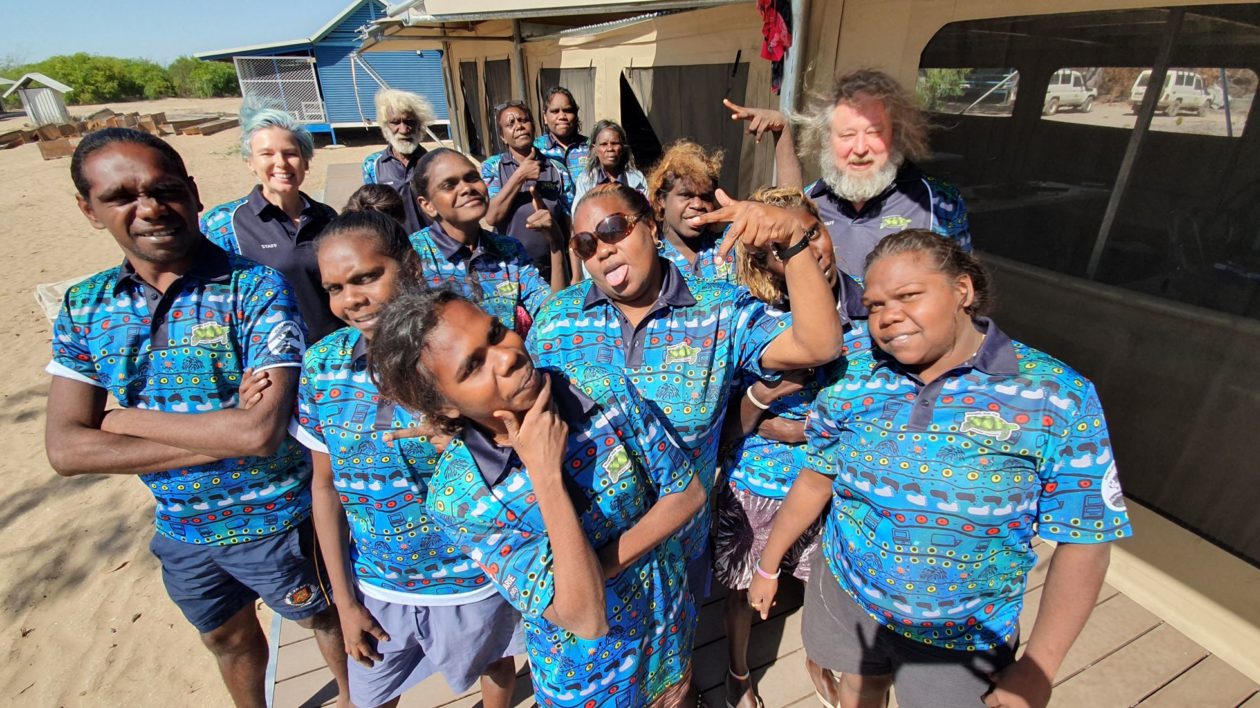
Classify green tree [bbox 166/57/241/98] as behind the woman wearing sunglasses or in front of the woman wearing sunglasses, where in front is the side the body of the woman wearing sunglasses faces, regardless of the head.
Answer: behind

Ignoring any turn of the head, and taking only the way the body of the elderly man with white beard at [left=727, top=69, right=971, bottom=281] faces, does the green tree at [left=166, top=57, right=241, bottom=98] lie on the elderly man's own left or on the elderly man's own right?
on the elderly man's own right

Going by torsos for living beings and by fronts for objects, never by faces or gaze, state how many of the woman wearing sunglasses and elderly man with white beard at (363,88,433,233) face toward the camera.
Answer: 2

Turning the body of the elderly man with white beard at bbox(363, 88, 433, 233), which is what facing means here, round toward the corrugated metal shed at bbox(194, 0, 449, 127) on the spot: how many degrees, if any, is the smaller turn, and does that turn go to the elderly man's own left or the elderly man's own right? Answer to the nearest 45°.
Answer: approximately 180°

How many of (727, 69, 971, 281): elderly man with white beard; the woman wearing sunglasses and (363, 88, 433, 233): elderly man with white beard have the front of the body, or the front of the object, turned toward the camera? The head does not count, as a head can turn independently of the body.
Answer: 3

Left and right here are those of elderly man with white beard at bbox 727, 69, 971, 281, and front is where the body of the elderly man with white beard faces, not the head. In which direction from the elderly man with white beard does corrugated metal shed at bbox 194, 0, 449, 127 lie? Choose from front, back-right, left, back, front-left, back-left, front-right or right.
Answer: back-right

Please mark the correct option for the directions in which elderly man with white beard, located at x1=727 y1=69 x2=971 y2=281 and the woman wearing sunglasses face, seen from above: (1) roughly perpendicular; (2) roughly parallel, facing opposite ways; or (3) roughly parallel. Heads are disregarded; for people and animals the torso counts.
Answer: roughly parallel

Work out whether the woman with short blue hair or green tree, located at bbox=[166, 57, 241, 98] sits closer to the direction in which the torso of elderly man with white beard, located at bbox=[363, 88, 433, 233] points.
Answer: the woman with short blue hair

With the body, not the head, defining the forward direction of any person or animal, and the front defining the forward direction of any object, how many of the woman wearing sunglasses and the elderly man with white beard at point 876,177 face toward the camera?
2

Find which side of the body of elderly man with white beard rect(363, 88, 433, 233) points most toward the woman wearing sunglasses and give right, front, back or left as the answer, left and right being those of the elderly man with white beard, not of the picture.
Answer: front

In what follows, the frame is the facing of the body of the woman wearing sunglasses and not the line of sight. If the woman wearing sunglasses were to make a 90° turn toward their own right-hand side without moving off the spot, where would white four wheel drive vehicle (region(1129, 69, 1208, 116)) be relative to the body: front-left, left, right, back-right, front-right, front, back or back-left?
back-right

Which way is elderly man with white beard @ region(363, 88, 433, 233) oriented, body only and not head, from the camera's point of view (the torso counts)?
toward the camera

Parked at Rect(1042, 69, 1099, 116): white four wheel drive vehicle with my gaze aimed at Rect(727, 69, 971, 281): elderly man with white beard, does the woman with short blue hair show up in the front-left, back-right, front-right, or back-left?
front-right

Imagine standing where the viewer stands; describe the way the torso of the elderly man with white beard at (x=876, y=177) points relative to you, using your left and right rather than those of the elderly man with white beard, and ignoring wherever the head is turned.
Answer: facing the viewer

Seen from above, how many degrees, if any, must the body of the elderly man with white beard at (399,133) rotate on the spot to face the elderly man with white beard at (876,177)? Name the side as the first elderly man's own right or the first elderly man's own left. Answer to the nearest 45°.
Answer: approximately 45° to the first elderly man's own left
